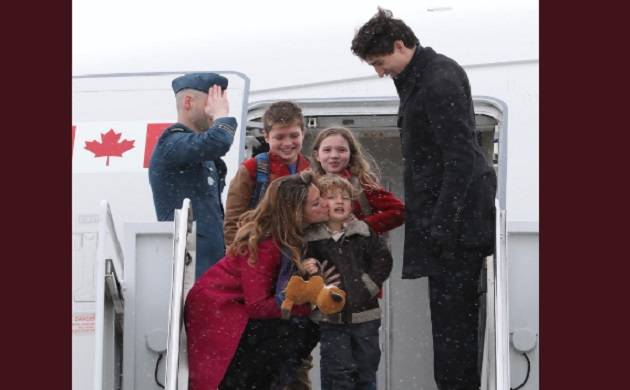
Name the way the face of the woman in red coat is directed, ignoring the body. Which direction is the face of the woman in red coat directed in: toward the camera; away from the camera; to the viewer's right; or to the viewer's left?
to the viewer's right

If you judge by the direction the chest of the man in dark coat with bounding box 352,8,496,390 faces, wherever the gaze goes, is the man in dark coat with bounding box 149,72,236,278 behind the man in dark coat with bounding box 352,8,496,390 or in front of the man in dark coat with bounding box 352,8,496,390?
in front

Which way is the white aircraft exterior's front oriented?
to the viewer's left

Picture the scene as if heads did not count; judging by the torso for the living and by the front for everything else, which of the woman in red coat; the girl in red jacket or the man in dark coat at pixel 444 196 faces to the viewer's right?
the woman in red coat

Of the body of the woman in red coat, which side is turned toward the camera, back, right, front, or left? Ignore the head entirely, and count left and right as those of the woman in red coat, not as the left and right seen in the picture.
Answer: right

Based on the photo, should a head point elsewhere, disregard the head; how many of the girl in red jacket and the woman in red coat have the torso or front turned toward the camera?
1

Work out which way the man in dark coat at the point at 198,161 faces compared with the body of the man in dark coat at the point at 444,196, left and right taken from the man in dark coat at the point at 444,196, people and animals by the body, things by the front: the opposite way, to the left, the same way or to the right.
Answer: the opposite way

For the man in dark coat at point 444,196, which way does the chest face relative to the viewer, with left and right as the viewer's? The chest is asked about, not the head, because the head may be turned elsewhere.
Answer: facing to the left of the viewer

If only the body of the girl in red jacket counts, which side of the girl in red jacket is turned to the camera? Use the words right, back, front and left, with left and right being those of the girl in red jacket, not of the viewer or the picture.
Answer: front

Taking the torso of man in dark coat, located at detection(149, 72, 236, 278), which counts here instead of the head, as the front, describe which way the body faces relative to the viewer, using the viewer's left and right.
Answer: facing to the right of the viewer

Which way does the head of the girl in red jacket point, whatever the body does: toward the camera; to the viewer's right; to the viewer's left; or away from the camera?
toward the camera
